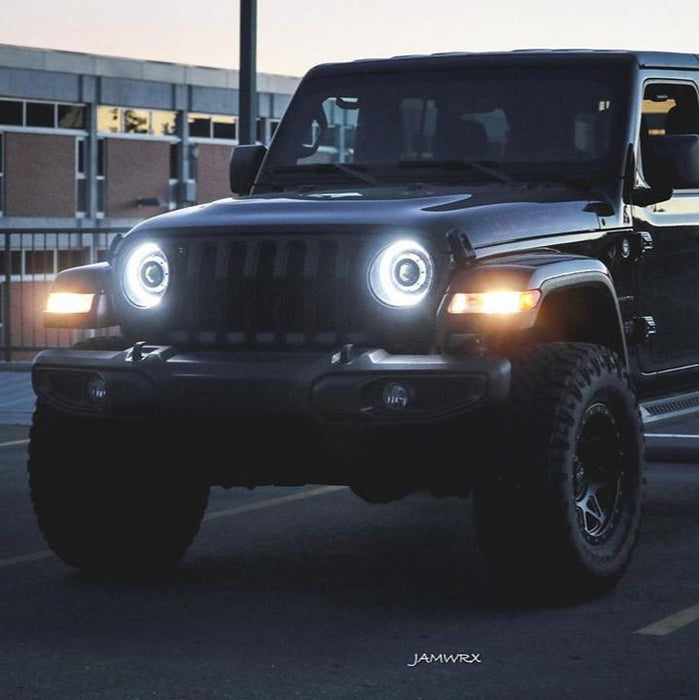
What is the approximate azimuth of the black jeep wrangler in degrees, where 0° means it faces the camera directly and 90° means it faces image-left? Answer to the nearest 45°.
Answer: approximately 45°
